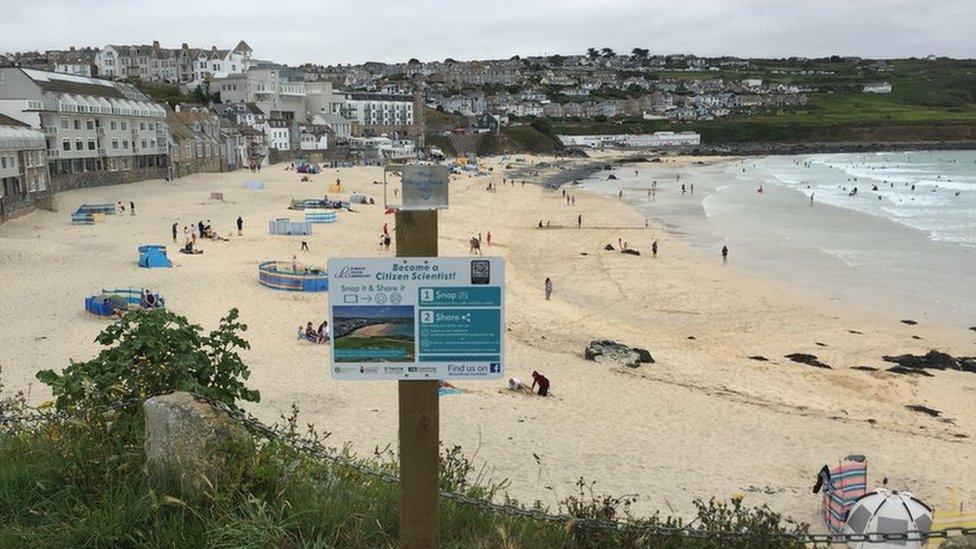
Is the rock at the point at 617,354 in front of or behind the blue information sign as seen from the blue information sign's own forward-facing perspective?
behind

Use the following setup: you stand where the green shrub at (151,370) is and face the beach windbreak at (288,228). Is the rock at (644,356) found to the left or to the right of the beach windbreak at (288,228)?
right

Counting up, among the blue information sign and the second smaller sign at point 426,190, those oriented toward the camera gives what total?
2

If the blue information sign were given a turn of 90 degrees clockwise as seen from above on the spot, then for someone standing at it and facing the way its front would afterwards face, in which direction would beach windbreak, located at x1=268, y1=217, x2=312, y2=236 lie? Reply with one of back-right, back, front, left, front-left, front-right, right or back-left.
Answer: right

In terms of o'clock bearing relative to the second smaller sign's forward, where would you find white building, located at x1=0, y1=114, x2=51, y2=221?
The white building is roughly at 5 o'clock from the second smaller sign.

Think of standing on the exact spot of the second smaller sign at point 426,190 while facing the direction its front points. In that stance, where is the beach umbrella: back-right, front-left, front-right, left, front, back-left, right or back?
back-left

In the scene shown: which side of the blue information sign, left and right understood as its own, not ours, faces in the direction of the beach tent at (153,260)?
back

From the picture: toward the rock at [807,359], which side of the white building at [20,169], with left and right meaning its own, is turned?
front

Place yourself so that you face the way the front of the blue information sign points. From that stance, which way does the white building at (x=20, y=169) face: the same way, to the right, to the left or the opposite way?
to the left

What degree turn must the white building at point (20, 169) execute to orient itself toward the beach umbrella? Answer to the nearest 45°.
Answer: approximately 45° to its right

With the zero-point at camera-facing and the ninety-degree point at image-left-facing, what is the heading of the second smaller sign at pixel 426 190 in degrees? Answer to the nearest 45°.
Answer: approximately 0°

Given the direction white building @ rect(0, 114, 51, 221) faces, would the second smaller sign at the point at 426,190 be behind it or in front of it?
in front

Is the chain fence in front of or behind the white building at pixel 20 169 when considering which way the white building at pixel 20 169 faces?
in front

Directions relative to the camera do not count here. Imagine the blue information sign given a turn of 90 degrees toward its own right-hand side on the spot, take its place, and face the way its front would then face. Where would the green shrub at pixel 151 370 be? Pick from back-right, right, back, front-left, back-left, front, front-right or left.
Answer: front-right
